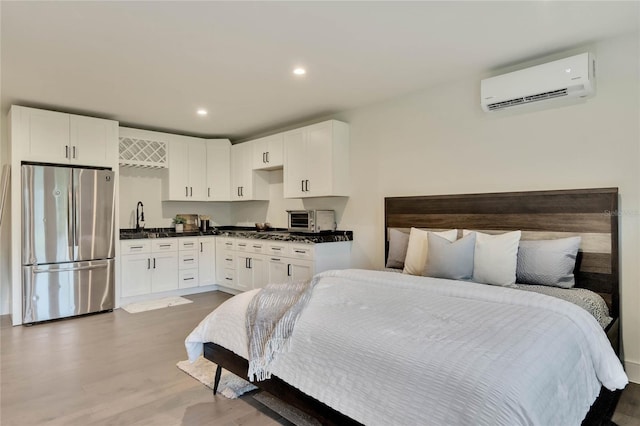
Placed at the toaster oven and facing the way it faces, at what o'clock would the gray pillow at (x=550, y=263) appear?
The gray pillow is roughly at 9 o'clock from the toaster oven.

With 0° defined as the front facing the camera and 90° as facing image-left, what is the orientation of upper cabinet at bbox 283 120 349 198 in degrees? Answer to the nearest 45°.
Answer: approximately 45°

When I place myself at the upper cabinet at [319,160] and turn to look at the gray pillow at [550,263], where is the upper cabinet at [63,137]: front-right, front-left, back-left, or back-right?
back-right

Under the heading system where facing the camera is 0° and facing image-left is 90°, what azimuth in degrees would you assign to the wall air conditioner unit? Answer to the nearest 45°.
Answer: approximately 45°

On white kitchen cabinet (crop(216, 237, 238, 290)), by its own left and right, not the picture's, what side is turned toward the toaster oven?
left

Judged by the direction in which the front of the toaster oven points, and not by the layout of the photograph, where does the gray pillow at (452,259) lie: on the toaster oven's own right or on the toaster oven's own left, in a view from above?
on the toaster oven's own left

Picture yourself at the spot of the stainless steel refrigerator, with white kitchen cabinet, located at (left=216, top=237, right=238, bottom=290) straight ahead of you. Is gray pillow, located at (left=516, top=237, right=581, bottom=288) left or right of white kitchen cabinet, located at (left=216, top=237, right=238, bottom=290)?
right

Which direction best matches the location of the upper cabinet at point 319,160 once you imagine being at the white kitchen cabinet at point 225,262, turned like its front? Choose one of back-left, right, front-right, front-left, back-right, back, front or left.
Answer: left

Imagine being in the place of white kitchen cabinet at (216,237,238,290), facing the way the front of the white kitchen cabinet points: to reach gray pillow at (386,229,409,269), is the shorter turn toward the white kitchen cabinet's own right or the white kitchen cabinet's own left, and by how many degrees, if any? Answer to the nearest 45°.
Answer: approximately 90° to the white kitchen cabinet's own left
